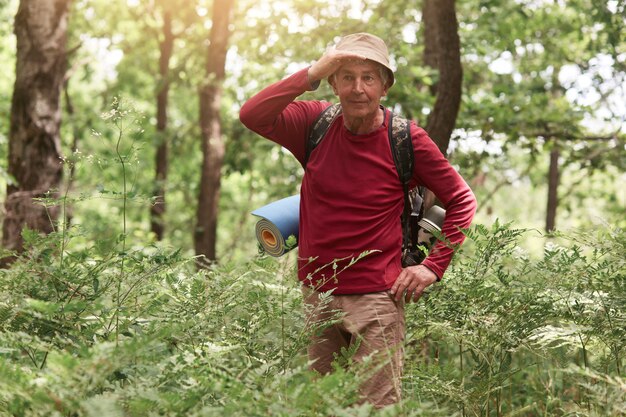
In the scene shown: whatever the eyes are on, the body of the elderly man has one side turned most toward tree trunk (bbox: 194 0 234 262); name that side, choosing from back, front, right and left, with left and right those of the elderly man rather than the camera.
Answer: back

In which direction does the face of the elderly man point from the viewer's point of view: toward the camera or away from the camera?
toward the camera

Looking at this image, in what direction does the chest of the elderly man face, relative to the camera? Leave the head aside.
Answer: toward the camera

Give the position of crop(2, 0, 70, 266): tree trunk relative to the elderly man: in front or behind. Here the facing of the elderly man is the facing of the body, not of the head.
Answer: behind

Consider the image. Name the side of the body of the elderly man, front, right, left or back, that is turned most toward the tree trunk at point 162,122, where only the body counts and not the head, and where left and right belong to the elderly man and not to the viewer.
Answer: back

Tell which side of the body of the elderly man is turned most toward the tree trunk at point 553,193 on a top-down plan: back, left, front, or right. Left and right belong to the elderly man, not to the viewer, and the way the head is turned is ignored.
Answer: back

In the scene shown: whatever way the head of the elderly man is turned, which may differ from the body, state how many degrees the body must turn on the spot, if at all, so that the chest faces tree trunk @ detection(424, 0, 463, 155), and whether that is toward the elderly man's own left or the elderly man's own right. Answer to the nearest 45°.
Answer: approximately 180°

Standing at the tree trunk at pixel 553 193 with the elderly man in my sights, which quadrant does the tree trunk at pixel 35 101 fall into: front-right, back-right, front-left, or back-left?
front-right
